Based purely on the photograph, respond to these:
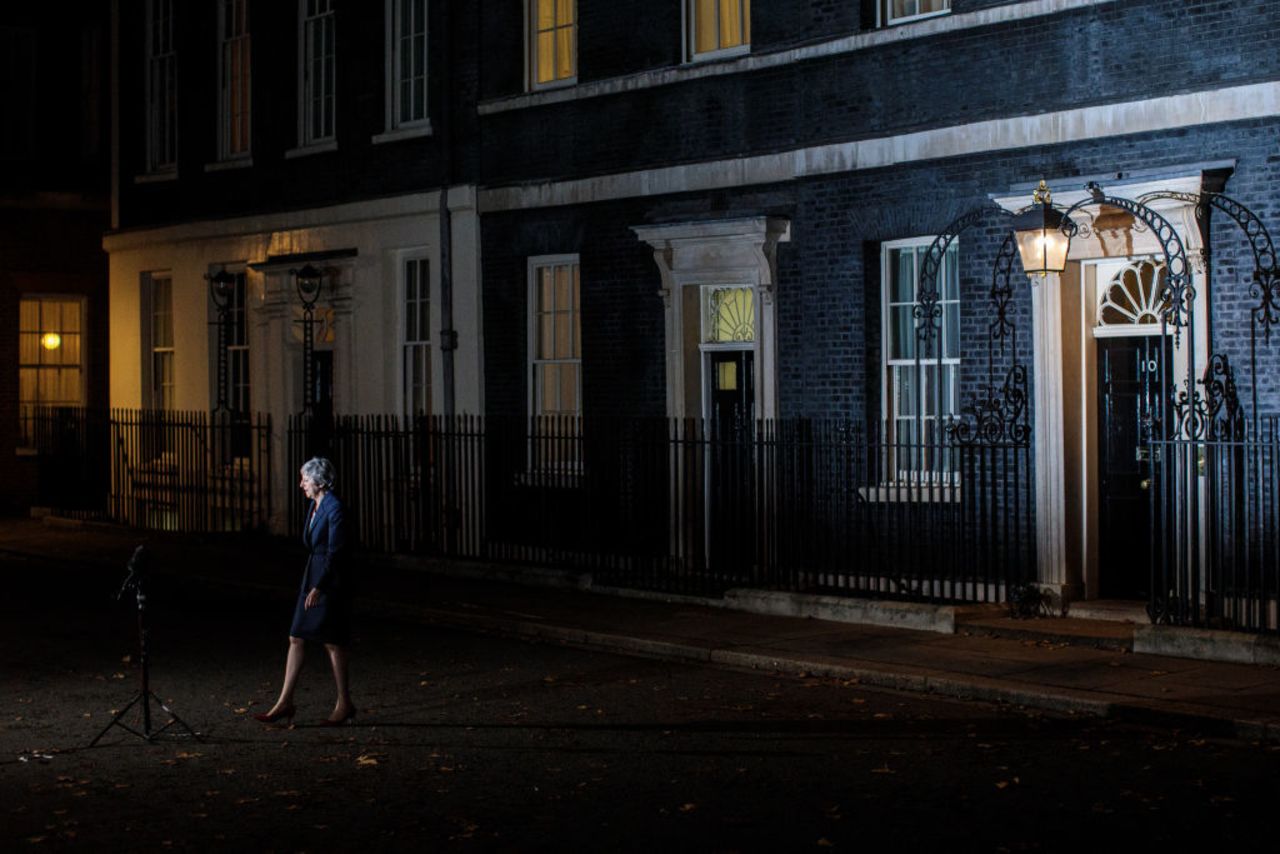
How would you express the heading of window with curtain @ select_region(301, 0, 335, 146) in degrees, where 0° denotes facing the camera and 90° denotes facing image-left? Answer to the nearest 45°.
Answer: approximately 45°

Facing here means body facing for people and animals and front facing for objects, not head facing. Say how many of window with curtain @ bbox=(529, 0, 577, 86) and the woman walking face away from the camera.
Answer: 0

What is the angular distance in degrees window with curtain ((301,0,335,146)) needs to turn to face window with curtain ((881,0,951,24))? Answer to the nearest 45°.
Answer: approximately 90° to its left

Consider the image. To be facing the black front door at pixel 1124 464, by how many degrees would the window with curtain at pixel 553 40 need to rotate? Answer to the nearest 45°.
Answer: approximately 90° to its left

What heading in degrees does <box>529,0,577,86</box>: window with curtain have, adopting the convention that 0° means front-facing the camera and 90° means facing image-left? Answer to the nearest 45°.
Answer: approximately 45°

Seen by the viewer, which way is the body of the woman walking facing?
to the viewer's left

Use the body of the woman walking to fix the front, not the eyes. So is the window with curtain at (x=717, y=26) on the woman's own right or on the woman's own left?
on the woman's own right

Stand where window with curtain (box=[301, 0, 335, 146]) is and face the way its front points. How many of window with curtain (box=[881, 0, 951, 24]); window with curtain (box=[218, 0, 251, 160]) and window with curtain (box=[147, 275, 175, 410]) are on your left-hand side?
1

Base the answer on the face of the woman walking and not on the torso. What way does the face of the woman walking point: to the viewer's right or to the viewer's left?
to the viewer's left

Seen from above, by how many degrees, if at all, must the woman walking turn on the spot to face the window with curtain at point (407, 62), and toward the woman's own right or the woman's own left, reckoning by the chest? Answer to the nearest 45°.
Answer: approximately 90° to the woman's own right
